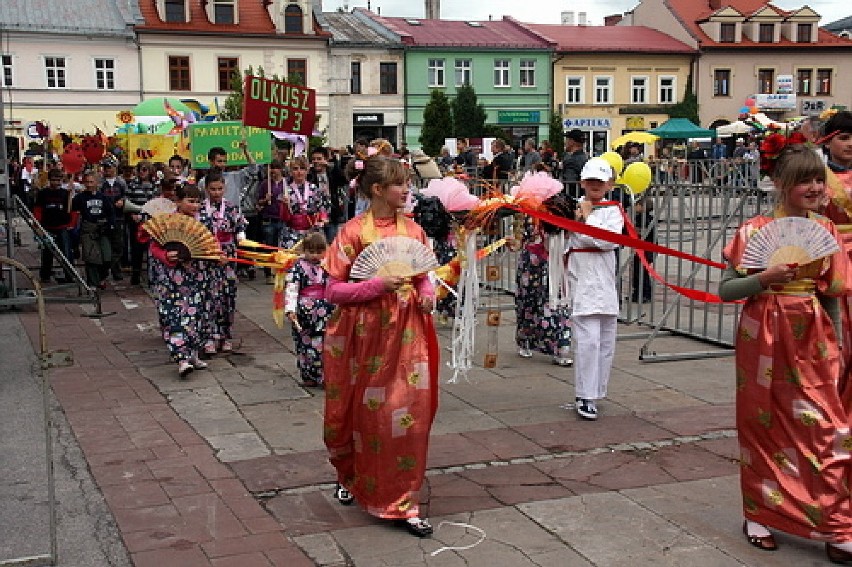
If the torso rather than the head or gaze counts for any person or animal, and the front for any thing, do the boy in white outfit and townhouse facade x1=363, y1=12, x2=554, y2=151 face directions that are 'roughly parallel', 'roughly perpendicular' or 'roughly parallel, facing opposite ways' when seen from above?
roughly parallel

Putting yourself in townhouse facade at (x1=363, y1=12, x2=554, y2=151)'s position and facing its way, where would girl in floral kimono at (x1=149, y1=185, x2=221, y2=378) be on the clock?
The girl in floral kimono is roughly at 12 o'clock from the townhouse facade.

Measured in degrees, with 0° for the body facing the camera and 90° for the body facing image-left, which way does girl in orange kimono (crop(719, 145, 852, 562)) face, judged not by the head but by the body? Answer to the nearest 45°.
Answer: approximately 315°

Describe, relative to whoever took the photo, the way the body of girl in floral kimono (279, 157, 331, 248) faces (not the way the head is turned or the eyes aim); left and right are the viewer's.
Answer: facing the viewer

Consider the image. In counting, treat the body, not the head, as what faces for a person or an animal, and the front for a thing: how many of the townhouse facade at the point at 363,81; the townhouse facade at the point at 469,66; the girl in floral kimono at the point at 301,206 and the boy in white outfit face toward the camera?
4

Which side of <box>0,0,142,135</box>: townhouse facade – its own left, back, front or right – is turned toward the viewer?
front

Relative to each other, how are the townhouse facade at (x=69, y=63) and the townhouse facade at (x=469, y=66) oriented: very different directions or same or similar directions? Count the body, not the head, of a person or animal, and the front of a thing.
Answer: same or similar directions

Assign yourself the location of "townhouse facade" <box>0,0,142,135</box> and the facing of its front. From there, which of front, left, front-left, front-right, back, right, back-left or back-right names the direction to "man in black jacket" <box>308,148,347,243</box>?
front

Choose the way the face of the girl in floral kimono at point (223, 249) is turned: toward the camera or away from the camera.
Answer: toward the camera

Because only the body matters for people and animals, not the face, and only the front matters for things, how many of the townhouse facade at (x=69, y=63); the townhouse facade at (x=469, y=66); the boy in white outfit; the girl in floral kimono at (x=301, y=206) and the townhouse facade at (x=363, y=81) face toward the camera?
5

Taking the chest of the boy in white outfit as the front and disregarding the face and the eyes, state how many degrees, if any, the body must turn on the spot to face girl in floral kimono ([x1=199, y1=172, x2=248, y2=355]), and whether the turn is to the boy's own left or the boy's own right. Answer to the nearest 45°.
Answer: approximately 135° to the boy's own right

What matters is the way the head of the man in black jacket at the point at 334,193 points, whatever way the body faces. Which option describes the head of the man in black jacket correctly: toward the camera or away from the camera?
toward the camera

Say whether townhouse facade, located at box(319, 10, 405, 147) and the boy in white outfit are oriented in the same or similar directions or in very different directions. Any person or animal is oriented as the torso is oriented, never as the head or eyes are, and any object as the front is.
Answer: same or similar directions

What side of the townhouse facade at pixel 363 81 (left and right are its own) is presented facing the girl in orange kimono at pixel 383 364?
front

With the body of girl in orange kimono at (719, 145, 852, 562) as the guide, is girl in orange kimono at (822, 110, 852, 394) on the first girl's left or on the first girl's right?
on the first girl's left

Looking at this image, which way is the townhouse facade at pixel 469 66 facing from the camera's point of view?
toward the camera
